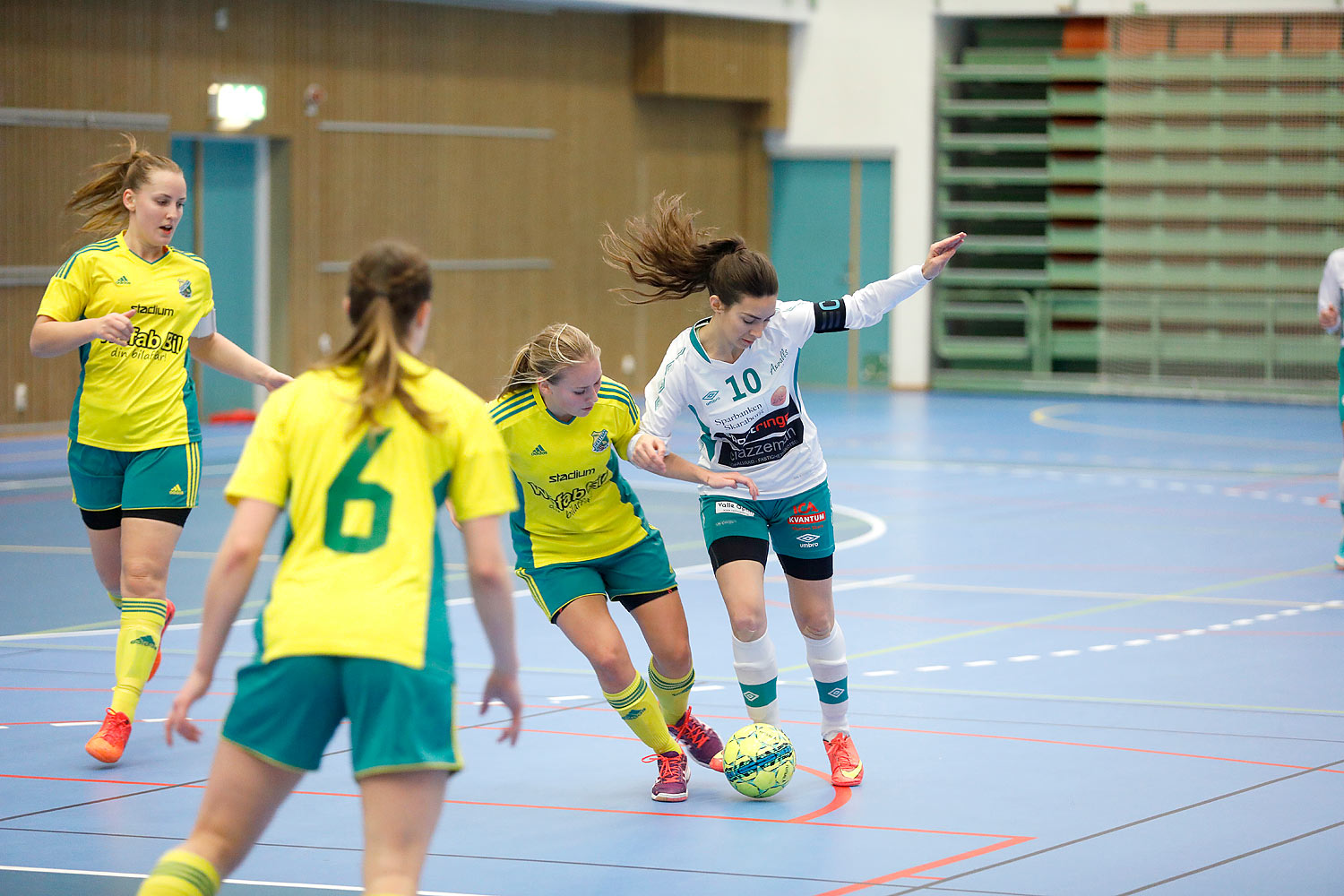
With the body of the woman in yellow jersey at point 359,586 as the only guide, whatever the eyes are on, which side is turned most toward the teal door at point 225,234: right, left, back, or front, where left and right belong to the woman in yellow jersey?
front

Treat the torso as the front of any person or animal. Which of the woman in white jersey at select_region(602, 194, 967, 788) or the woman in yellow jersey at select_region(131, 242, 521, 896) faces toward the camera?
the woman in white jersey

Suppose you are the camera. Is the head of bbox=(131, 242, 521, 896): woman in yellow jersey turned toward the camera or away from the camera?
away from the camera

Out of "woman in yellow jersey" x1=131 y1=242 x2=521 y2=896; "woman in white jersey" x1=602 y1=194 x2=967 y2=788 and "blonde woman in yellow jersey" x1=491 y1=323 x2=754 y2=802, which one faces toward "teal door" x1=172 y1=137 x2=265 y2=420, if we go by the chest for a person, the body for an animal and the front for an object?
the woman in yellow jersey

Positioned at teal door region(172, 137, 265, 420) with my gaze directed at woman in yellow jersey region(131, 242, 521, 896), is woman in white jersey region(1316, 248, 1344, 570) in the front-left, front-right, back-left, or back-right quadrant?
front-left

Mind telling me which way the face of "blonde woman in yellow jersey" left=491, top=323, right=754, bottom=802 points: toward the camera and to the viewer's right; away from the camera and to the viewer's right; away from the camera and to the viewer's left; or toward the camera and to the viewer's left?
toward the camera and to the viewer's right

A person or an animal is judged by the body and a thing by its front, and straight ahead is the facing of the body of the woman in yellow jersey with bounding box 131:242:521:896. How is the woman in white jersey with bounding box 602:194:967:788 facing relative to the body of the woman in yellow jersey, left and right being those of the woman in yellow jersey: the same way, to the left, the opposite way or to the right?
the opposite way

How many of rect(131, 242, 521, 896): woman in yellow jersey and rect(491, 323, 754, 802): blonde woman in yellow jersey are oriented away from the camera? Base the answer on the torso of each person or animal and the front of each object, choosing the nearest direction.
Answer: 1

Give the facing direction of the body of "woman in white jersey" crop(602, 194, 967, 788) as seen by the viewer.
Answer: toward the camera

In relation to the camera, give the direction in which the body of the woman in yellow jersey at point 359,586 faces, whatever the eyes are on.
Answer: away from the camera

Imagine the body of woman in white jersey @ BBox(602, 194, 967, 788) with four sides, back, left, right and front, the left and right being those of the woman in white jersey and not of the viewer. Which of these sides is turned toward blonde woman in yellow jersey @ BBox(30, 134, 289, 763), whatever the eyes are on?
right

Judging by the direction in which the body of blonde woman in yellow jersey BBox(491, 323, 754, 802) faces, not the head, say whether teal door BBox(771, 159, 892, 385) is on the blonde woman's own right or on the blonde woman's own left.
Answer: on the blonde woman's own left

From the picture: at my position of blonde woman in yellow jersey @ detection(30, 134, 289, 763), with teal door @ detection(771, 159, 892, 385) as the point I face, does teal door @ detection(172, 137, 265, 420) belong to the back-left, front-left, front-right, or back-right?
front-left

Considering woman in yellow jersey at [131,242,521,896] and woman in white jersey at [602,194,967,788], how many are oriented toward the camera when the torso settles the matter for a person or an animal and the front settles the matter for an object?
1

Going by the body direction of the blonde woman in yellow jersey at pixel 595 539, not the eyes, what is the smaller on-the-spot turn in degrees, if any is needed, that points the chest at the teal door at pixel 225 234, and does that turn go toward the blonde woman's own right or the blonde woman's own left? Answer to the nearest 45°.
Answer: approximately 135° to the blonde woman's own left
